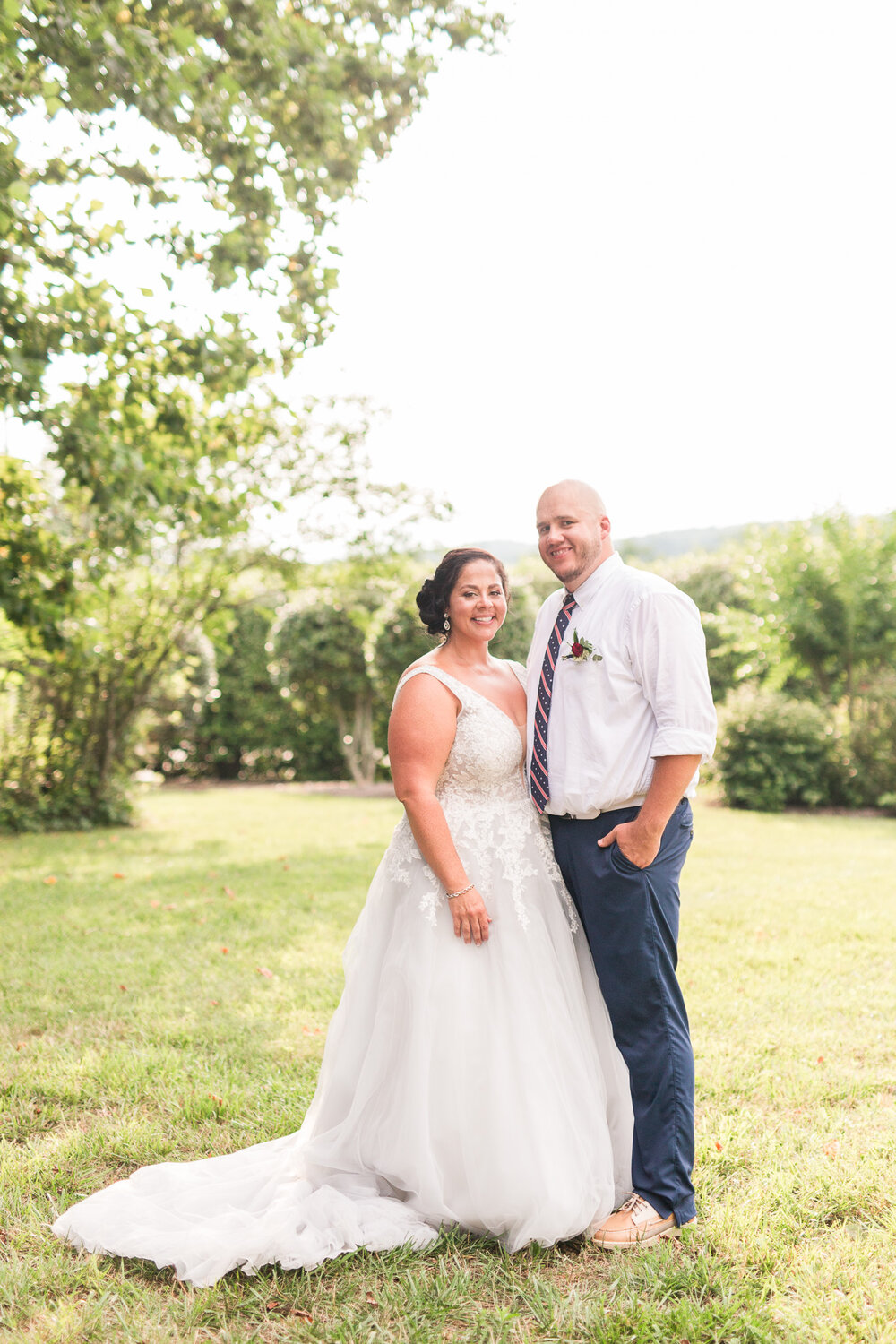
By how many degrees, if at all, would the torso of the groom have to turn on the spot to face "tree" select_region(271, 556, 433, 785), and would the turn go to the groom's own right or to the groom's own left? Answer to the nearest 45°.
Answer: approximately 135° to the groom's own right

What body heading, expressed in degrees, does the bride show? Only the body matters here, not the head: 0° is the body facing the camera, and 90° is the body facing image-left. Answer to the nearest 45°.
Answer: approximately 315°

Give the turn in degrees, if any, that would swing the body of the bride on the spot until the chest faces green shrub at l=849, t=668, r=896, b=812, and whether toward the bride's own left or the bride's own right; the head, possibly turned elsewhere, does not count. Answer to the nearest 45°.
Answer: approximately 90° to the bride's own left

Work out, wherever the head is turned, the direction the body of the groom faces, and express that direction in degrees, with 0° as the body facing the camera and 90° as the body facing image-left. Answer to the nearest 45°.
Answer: approximately 45°

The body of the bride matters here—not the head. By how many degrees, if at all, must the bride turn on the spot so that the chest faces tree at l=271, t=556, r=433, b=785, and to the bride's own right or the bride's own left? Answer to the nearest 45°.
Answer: approximately 135° to the bride's own left
